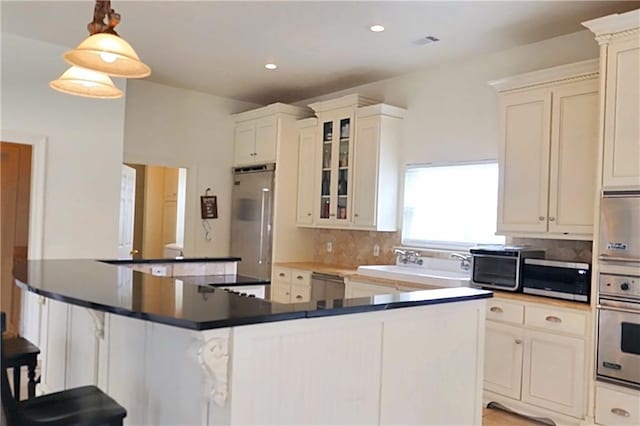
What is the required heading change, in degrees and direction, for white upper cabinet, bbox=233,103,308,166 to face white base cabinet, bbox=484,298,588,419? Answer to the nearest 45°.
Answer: approximately 90° to its left

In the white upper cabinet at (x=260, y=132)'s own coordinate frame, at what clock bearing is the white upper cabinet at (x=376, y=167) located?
the white upper cabinet at (x=376, y=167) is roughly at 9 o'clock from the white upper cabinet at (x=260, y=132).

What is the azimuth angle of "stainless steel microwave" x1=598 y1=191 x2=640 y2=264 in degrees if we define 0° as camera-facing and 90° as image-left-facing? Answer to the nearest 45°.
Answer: approximately 0°

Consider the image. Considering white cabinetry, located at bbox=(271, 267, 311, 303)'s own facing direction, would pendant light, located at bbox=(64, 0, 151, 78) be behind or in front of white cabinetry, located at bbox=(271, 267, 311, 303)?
in front

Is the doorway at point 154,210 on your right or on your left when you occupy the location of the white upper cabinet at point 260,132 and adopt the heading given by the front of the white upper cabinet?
on your right

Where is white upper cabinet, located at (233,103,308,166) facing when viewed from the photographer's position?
facing the viewer and to the left of the viewer

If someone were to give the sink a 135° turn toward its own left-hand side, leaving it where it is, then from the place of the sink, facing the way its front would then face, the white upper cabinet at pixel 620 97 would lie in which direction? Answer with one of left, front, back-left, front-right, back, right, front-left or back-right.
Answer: front-right

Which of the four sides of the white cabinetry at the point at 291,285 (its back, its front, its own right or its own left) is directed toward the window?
left

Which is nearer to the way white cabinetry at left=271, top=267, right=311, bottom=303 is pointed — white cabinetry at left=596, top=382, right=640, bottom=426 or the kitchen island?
the kitchen island

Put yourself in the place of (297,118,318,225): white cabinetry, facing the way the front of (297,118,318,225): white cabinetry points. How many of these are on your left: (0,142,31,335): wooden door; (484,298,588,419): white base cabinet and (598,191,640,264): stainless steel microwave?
2

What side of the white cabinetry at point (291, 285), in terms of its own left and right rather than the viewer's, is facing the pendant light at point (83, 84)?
front

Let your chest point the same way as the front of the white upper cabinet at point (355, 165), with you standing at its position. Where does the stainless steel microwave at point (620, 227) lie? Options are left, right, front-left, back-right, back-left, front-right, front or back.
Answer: left

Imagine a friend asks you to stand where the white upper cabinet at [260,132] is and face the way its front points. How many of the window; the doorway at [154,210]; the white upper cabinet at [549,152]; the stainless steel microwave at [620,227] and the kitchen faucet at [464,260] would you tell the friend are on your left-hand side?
4

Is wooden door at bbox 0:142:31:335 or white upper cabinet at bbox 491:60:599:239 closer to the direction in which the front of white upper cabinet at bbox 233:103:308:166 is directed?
the wooden door
